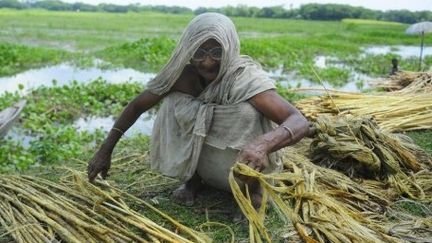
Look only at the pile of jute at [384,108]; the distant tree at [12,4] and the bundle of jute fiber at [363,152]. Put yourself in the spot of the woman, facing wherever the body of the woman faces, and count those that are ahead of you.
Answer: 0

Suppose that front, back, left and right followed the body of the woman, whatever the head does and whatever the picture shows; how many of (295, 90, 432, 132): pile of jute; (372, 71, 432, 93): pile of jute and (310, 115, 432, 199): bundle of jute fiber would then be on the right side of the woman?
0

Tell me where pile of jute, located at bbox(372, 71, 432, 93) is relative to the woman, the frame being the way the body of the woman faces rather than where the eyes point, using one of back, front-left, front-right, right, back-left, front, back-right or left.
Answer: back-left

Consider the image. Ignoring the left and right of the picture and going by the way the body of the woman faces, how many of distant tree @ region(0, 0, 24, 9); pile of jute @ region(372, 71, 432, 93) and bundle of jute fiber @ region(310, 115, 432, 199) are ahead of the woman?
0

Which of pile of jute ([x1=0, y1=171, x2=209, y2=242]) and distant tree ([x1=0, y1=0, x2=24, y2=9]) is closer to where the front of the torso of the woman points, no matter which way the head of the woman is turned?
the pile of jute

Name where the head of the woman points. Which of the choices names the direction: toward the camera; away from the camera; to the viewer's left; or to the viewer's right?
toward the camera

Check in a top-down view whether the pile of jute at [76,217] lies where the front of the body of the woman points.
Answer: no

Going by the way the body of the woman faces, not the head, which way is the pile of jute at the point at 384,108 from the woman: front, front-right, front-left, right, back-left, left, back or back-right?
back-left

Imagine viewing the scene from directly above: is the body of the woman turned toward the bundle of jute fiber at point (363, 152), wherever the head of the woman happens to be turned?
no

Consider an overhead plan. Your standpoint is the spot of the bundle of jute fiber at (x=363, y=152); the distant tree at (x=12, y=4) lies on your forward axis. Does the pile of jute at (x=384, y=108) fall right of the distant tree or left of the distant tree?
right

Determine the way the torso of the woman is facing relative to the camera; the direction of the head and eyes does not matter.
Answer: toward the camera

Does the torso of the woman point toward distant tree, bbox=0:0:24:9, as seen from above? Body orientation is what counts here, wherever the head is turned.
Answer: no
